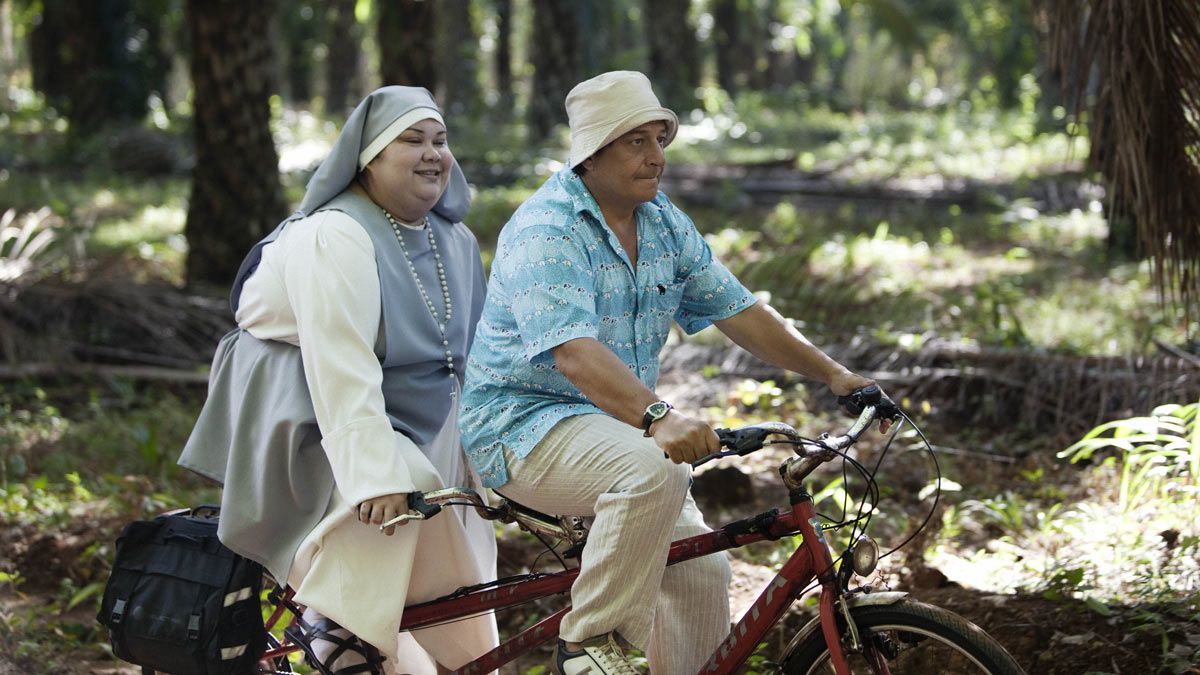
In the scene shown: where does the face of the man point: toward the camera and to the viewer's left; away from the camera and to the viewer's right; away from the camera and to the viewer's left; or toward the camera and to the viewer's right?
toward the camera and to the viewer's right

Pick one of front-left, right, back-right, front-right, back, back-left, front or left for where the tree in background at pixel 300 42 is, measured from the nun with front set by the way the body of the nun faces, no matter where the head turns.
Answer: back-left

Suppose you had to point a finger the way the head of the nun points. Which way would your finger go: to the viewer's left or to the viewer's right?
to the viewer's right

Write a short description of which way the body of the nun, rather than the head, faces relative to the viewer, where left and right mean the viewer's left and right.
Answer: facing the viewer and to the right of the viewer

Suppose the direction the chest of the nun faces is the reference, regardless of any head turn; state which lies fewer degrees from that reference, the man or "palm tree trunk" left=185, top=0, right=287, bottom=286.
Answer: the man

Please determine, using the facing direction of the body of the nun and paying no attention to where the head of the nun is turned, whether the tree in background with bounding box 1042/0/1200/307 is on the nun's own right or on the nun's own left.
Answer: on the nun's own left

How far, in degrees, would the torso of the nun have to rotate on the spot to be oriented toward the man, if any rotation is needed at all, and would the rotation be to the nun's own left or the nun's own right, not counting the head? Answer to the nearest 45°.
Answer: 0° — they already face them

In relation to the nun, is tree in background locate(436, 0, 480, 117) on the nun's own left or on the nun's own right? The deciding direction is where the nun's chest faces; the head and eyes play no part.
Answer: on the nun's own left

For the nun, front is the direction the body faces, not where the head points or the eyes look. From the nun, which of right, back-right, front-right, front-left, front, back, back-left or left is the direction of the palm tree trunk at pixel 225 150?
back-left
